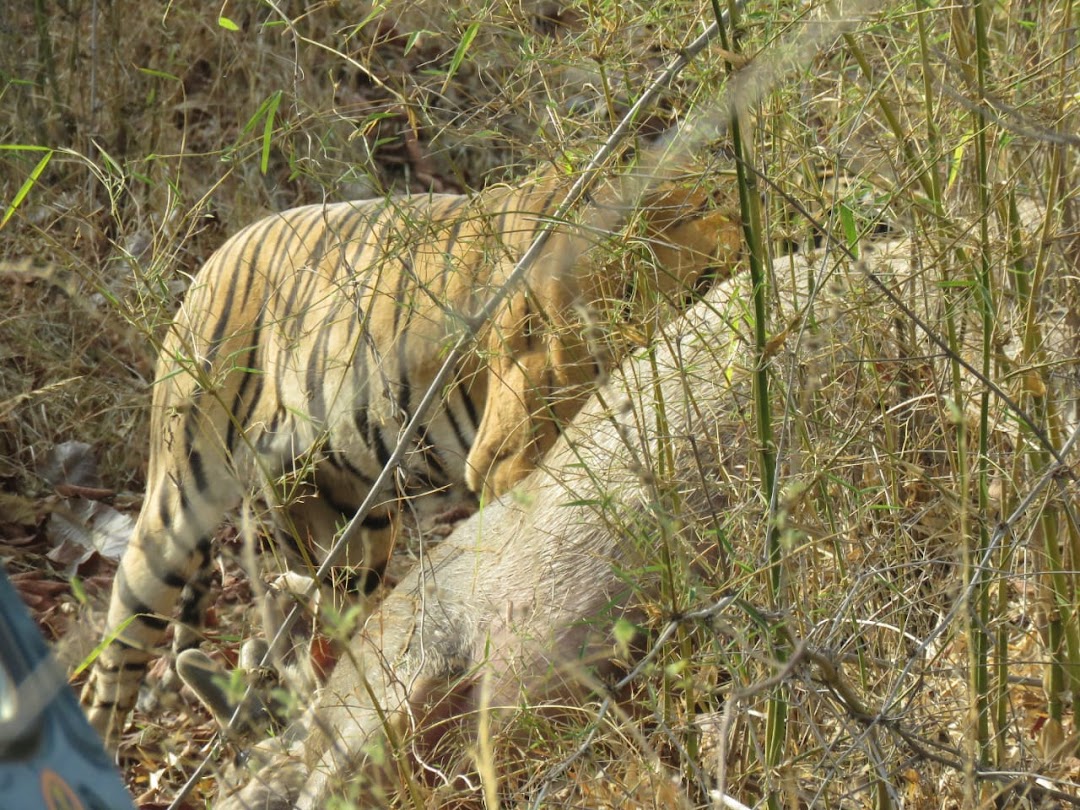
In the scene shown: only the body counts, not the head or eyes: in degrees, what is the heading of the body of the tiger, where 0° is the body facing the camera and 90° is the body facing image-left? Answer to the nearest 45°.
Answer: approximately 270°
